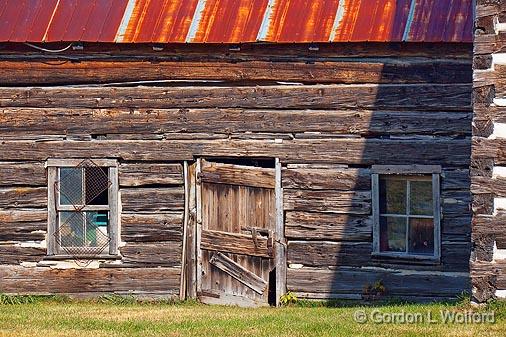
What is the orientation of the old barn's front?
toward the camera
